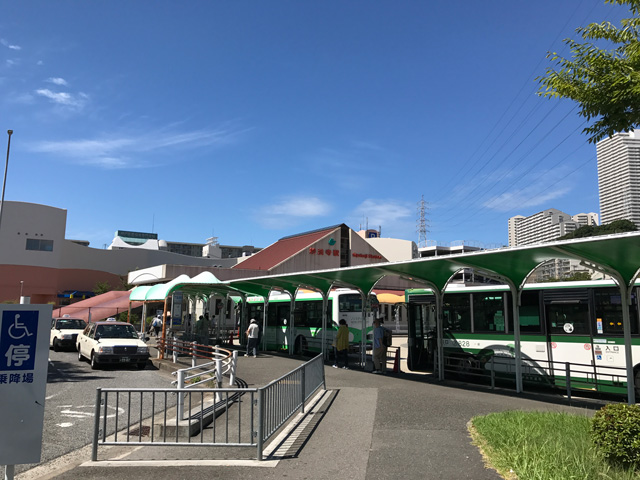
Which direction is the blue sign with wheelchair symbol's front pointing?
toward the camera

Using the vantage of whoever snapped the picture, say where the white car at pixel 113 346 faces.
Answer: facing the viewer and to the right of the viewer

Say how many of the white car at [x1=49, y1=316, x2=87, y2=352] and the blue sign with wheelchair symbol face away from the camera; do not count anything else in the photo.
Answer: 0

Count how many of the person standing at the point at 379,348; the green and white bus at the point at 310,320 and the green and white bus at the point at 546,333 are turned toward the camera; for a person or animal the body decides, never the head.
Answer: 0

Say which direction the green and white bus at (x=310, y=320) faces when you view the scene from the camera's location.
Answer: facing away from the viewer and to the left of the viewer

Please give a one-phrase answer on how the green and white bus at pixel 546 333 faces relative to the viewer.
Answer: facing to the left of the viewer
